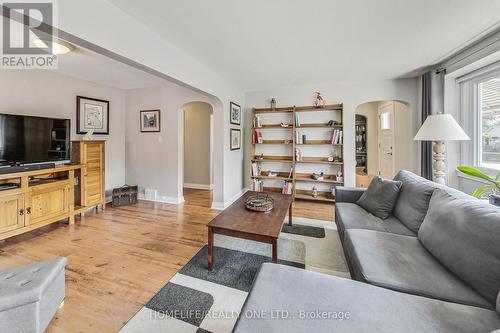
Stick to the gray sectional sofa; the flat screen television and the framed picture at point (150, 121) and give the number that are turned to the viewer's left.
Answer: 1

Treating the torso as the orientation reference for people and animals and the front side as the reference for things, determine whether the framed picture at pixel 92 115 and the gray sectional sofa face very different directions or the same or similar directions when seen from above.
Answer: very different directions

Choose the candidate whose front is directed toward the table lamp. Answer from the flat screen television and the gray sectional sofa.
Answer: the flat screen television

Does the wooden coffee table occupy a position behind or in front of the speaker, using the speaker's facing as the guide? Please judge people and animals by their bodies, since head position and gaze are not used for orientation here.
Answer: in front

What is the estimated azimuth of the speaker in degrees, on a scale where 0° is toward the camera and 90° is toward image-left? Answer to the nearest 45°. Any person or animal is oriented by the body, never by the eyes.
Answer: approximately 315°

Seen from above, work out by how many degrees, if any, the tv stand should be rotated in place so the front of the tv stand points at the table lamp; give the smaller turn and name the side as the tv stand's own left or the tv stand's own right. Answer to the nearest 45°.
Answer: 0° — it already faces it

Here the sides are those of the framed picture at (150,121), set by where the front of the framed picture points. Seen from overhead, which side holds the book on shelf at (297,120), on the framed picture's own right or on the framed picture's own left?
on the framed picture's own left

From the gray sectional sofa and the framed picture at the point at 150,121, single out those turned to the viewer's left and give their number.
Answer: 1

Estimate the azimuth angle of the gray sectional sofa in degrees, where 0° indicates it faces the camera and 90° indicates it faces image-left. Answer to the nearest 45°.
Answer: approximately 90°
